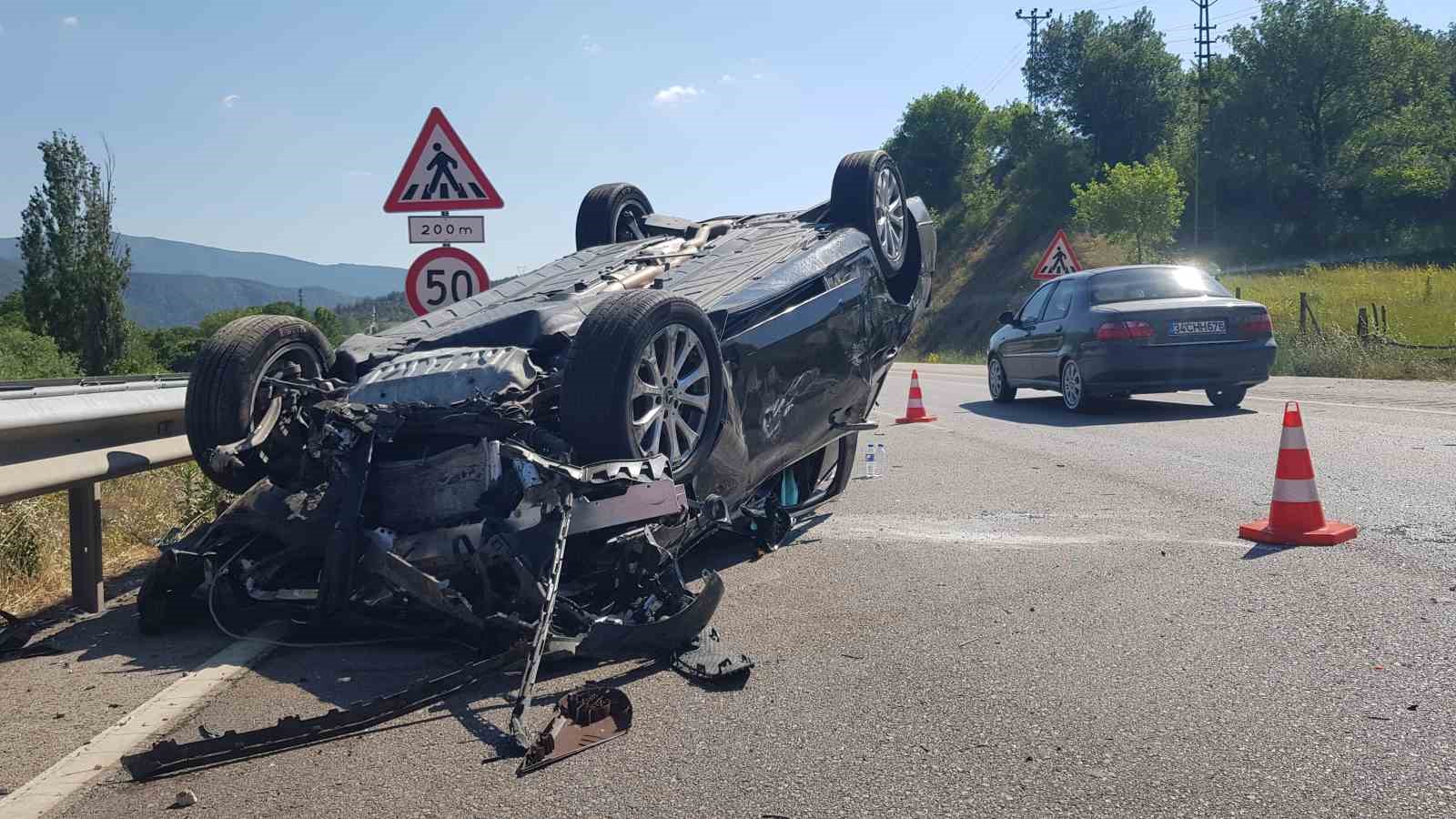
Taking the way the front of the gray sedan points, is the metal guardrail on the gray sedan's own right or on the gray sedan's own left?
on the gray sedan's own left

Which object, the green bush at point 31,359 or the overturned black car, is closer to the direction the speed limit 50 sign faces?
the overturned black car

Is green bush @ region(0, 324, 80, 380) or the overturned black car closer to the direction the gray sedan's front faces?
the green bush

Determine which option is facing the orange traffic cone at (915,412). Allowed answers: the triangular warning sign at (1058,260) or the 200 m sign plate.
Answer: the triangular warning sign

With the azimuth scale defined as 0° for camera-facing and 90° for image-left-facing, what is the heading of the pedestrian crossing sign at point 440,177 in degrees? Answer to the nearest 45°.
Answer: approximately 0°

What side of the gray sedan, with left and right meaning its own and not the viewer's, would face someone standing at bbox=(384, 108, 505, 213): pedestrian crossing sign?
left

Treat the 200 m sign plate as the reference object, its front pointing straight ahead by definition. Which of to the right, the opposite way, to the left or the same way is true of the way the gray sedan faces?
the opposite way

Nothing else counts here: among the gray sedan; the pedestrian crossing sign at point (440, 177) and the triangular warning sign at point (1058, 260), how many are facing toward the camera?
2

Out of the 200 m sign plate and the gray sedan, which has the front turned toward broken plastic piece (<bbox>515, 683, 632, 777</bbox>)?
the 200 m sign plate

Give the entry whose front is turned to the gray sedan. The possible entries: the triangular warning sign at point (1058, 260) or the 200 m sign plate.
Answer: the triangular warning sign
